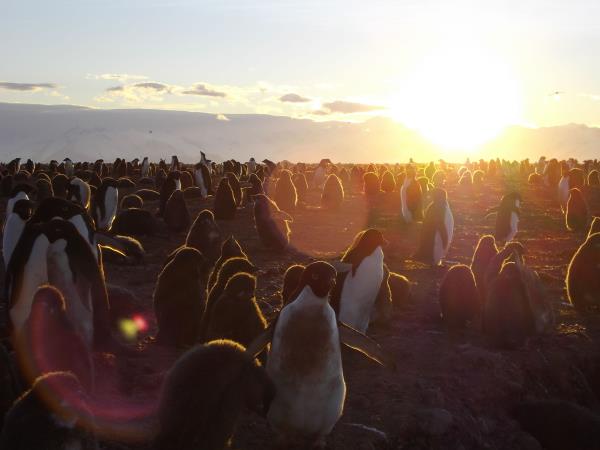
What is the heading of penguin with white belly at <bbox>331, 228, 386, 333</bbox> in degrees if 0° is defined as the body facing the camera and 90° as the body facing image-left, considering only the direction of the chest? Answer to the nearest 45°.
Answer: approximately 315°

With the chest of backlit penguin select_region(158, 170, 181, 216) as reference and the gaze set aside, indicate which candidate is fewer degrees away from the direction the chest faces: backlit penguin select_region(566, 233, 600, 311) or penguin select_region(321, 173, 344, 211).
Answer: the penguin
